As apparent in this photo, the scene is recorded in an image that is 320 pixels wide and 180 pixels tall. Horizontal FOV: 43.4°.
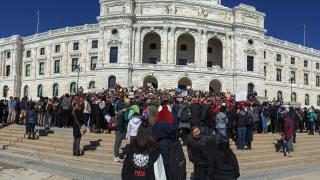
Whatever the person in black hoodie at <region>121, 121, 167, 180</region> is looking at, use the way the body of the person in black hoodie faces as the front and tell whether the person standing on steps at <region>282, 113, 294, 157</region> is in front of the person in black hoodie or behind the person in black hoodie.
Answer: in front

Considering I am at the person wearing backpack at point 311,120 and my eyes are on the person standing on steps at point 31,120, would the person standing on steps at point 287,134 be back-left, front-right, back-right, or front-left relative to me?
front-left

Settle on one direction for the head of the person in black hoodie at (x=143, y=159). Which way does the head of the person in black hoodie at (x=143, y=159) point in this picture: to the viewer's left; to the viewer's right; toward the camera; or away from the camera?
away from the camera

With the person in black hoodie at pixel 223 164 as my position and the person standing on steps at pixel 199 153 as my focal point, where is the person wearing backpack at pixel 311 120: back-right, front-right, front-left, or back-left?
front-right

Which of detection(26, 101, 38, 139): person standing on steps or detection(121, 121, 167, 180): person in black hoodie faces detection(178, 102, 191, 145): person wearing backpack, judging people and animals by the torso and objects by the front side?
the person in black hoodie

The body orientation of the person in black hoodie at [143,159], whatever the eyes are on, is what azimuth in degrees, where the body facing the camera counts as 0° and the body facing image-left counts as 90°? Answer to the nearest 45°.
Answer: approximately 180°

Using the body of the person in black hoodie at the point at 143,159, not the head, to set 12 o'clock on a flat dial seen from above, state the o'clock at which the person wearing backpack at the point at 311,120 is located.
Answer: The person wearing backpack is roughly at 1 o'clock from the person in black hoodie.

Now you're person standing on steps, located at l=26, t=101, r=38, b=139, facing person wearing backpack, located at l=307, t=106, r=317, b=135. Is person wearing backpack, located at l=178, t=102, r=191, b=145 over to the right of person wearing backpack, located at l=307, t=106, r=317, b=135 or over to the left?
right
